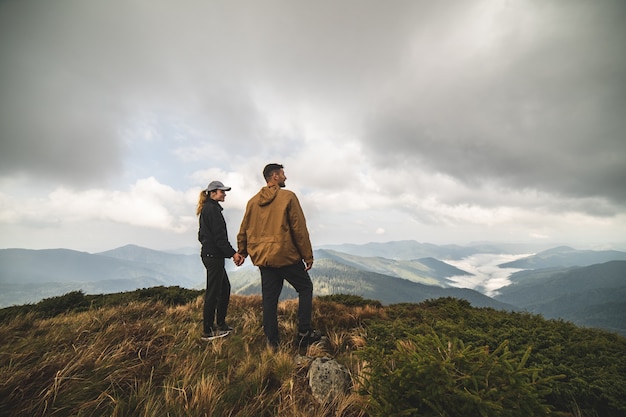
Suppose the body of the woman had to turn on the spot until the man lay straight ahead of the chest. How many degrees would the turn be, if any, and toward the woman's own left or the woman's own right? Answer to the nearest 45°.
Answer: approximately 45° to the woman's own right

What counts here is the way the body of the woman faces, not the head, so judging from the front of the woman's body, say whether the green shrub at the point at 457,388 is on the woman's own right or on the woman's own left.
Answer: on the woman's own right

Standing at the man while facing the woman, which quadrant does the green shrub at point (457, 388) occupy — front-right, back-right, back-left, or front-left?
back-left

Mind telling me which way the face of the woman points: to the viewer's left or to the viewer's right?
to the viewer's right

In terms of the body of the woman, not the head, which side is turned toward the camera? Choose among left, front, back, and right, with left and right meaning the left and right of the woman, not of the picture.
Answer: right

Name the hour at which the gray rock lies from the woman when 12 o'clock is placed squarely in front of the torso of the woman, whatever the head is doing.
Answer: The gray rock is roughly at 2 o'clock from the woman.
